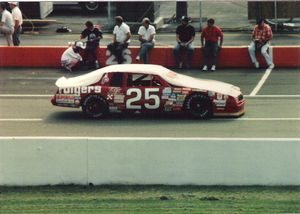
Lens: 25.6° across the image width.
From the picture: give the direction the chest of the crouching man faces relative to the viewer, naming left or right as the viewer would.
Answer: facing to the right of the viewer

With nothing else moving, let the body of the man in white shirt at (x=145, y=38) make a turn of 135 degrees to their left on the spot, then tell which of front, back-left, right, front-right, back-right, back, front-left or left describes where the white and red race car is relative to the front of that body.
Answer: right

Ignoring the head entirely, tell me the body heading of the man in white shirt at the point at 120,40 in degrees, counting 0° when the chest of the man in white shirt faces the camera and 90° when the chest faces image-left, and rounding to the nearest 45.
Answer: approximately 45°

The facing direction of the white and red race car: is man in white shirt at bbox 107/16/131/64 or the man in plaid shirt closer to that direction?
the man in plaid shirt

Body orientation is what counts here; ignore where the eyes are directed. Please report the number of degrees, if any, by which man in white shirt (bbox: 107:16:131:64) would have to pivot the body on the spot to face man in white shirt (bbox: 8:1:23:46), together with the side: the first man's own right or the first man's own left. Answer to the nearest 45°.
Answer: approximately 90° to the first man's own right

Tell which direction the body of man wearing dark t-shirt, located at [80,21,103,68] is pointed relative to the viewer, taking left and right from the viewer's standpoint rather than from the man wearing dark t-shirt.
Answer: facing the viewer

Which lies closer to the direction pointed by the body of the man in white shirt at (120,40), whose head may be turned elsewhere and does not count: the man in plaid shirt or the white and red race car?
the white and red race car

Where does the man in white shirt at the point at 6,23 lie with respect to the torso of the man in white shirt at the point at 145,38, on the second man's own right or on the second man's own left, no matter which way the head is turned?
on the second man's own right

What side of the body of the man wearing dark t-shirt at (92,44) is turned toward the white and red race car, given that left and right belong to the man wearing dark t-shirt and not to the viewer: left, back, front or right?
front

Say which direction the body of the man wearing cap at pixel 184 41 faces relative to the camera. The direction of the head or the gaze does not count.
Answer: toward the camera

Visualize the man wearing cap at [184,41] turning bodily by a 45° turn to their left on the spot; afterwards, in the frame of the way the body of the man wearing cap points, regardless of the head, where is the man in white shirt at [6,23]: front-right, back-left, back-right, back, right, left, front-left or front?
back-right

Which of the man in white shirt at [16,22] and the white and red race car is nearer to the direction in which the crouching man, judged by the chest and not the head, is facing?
the white and red race car

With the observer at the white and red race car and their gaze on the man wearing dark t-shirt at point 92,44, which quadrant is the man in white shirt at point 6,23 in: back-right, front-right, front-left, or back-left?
front-left
